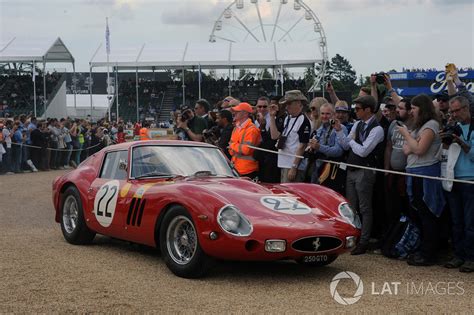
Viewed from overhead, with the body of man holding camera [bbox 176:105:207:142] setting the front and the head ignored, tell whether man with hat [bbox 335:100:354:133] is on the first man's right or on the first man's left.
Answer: on the first man's left

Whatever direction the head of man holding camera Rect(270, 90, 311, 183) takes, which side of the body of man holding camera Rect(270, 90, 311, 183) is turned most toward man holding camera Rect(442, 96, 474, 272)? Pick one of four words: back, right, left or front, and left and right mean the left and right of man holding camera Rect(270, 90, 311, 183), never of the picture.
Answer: left

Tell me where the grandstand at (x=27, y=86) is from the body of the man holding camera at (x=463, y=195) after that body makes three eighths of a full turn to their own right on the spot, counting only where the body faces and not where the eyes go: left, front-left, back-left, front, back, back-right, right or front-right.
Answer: front-left

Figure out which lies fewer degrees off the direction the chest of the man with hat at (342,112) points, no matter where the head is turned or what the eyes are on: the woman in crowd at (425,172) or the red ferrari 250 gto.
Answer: the red ferrari 250 gto

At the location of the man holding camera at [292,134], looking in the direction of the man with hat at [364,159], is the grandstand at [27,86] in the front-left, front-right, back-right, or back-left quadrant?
back-left

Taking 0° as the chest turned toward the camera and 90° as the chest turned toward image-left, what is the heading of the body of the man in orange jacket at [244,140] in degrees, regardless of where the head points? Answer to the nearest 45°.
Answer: approximately 45°

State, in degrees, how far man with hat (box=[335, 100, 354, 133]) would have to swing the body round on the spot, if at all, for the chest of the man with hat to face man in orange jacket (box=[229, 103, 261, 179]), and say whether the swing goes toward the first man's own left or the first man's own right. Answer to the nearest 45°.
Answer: approximately 45° to the first man's own right

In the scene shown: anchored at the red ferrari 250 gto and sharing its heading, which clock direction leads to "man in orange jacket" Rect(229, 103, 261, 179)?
The man in orange jacket is roughly at 8 o'clock from the red ferrari 250 gto.
